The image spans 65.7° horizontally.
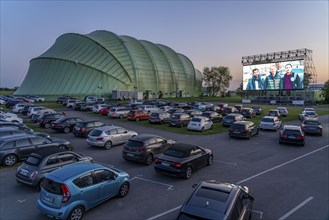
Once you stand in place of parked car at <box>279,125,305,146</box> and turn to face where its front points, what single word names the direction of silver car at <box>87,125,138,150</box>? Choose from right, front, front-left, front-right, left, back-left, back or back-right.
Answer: back-left

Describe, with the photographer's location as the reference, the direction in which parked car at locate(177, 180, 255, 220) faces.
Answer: facing away from the viewer and to the right of the viewer

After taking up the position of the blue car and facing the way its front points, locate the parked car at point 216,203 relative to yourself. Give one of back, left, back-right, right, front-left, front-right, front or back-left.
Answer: right

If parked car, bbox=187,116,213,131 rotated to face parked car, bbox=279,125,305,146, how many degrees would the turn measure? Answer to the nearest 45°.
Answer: approximately 90° to its right

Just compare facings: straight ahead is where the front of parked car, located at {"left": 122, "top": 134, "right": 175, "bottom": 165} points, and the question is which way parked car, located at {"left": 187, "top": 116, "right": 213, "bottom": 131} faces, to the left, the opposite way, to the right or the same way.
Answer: the same way

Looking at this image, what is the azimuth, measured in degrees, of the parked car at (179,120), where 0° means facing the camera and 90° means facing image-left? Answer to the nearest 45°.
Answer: approximately 225°

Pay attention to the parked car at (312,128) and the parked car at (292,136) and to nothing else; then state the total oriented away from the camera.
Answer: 2

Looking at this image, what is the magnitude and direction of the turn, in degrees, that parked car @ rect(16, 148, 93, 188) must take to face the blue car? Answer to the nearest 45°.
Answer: approximately 135° to its right

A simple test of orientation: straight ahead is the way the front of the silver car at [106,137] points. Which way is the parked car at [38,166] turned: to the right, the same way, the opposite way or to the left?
the same way

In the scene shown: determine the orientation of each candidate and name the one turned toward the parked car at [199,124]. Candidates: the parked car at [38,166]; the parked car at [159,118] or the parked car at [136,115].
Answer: the parked car at [38,166]

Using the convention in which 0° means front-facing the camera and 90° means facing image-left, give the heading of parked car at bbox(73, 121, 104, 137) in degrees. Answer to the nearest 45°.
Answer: approximately 225°

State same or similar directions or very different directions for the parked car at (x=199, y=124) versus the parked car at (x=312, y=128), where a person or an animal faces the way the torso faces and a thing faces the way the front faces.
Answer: same or similar directions

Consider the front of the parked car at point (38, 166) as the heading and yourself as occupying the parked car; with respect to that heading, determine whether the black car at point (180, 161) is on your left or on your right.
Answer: on your right

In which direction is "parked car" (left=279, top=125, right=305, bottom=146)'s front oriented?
away from the camera

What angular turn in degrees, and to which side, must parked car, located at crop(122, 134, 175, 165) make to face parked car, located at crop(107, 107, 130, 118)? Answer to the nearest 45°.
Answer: approximately 45° to its left

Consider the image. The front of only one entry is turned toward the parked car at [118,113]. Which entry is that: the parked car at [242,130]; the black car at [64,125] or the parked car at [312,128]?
the black car

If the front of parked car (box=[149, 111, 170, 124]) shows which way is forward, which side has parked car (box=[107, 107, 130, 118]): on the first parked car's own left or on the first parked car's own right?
on the first parked car's own left

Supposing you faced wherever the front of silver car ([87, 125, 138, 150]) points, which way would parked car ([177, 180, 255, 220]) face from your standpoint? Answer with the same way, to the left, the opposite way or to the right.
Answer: the same way

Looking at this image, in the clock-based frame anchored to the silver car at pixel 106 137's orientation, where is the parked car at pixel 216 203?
The parked car is roughly at 4 o'clock from the silver car.

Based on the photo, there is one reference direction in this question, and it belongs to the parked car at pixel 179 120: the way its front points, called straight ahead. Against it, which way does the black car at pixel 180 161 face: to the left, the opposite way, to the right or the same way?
the same way

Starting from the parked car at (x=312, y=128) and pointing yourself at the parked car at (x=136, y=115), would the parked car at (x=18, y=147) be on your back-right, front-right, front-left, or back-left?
front-left

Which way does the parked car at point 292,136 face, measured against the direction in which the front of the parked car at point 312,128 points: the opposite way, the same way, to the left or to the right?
the same way
